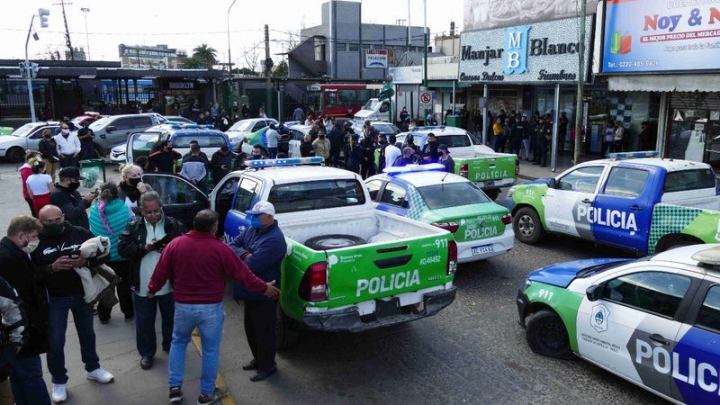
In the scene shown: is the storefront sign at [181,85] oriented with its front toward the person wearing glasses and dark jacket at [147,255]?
yes

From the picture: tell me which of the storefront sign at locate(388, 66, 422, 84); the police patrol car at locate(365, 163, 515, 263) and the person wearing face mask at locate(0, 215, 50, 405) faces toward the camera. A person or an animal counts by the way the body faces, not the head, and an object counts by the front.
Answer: the storefront sign

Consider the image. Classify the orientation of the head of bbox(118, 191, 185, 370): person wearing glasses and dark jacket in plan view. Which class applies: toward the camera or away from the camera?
toward the camera

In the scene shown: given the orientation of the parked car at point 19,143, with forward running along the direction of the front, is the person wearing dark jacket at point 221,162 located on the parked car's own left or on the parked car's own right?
on the parked car's own left

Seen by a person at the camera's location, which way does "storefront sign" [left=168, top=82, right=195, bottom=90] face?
facing the viewer

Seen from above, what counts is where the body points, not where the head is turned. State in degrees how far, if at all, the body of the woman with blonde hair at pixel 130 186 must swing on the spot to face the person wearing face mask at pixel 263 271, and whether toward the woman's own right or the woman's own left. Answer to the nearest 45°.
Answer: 0° — they already face them

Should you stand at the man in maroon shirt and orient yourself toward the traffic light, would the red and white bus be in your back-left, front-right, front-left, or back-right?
front-right

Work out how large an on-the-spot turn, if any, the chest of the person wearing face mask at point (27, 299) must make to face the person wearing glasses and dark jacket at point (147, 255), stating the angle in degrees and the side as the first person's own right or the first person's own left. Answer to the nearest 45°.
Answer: approximately 45° to the first person's own left

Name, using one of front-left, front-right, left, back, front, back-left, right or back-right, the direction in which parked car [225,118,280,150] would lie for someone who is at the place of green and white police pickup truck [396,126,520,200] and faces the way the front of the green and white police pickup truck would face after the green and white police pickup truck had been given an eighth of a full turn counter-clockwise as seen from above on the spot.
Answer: front-right

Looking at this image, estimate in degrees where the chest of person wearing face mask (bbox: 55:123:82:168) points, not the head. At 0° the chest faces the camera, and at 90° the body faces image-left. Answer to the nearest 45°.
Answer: approximately 0°

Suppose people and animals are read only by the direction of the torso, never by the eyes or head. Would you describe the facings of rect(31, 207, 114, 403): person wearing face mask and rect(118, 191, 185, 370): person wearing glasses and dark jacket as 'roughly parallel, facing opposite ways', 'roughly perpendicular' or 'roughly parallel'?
roughly parallel

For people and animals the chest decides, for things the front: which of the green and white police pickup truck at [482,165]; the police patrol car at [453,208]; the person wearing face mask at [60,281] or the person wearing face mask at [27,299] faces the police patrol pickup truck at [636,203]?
the person wearing face mask at [27,299]

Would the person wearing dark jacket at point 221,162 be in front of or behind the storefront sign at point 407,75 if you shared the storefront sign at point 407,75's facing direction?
in front

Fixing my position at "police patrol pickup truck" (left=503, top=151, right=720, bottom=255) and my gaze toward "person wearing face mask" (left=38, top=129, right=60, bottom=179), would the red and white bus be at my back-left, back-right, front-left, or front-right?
front-right

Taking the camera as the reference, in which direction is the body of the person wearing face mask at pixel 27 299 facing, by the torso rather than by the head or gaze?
to the viewer's right

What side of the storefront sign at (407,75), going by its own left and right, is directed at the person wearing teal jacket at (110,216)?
front

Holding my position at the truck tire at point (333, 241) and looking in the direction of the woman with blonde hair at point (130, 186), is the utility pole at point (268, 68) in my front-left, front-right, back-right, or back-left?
front-right
